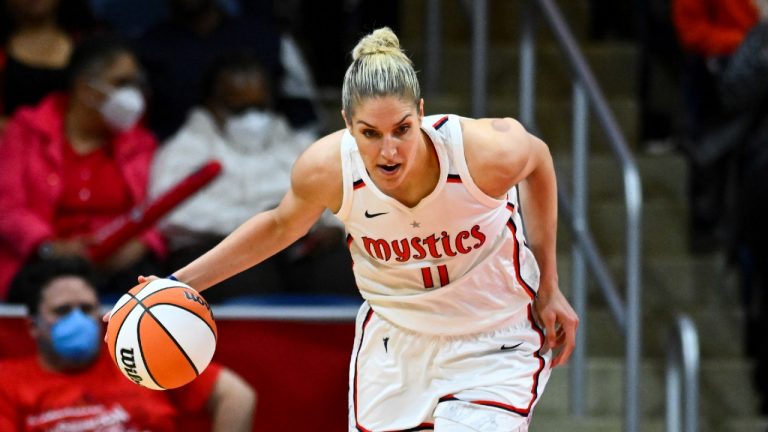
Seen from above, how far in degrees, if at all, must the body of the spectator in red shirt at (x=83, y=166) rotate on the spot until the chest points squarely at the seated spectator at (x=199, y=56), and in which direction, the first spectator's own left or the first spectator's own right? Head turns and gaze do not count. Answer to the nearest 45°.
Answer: approximately 90° to the first spectator's own left

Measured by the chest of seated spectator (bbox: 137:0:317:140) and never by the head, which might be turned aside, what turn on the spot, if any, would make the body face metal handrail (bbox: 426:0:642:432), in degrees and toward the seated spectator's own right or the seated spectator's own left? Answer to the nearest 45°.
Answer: approximately 45° to the seated spectator's own left

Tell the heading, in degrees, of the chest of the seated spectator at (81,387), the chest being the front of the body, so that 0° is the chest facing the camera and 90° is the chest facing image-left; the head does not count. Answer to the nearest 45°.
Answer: approximately 0°

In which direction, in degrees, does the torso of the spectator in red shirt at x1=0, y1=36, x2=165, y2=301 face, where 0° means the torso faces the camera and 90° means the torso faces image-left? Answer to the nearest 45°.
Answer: approximately 315°

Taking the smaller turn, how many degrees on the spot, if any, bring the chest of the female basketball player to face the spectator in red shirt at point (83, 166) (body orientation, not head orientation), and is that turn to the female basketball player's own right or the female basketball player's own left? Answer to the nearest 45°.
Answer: approximately 135° to the female basketball player's own right
